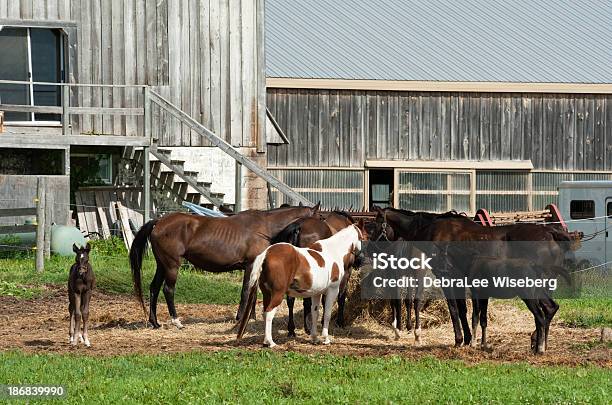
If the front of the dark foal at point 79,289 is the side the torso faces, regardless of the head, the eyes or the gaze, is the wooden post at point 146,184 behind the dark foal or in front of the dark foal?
behind

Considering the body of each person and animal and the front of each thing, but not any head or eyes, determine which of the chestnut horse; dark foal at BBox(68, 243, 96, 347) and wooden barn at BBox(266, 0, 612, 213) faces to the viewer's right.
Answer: the chestnut horse

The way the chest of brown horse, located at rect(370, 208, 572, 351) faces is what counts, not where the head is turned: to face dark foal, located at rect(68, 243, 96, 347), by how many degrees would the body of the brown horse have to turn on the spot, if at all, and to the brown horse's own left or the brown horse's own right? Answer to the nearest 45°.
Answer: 0° — it already faces it

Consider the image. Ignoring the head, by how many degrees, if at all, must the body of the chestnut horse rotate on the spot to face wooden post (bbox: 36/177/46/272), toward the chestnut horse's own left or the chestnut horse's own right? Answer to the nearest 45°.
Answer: approximately 135° to the chestnut horse's own left

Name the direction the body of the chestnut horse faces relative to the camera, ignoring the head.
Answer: to the viewer's right

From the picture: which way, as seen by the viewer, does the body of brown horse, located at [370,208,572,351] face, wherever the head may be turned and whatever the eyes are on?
to the viewer's left

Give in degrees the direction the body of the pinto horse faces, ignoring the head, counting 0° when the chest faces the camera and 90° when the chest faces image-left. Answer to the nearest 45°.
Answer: approximately 225°

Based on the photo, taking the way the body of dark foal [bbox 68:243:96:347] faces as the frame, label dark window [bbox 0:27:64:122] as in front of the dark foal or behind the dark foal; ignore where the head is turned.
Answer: behind

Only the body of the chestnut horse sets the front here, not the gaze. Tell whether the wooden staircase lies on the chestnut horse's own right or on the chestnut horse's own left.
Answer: on the chestnut horse's own left
